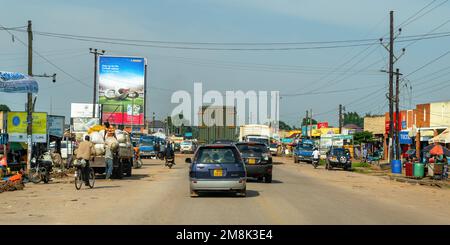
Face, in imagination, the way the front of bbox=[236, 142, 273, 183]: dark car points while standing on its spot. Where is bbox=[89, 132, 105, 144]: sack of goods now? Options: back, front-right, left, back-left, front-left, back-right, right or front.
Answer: left

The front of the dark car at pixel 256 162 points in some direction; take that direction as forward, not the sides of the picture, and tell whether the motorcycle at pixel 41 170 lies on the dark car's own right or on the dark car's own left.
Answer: on the dark car's own left

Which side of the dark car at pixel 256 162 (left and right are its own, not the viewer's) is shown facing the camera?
back

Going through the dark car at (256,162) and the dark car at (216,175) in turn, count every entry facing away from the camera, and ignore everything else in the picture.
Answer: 2

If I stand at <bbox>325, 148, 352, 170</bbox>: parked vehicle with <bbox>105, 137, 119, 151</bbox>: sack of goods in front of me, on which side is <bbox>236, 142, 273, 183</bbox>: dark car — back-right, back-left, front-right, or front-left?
front-left

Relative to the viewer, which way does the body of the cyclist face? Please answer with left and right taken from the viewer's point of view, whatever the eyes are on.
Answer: facing away from the viewer

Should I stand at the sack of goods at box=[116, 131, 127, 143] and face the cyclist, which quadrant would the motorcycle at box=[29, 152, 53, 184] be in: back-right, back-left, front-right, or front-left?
front-right

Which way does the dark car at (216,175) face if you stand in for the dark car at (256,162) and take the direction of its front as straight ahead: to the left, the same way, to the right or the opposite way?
the same way

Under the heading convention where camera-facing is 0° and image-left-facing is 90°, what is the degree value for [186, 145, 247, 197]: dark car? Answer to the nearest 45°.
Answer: approximately 180°

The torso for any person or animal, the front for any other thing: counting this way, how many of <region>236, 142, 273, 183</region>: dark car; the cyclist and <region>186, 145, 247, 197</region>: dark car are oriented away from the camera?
3

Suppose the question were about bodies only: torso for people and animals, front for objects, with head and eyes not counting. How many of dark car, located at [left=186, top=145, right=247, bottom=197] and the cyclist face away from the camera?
2

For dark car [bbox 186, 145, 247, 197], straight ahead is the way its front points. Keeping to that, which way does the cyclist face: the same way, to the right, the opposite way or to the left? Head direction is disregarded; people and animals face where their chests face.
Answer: the same way
